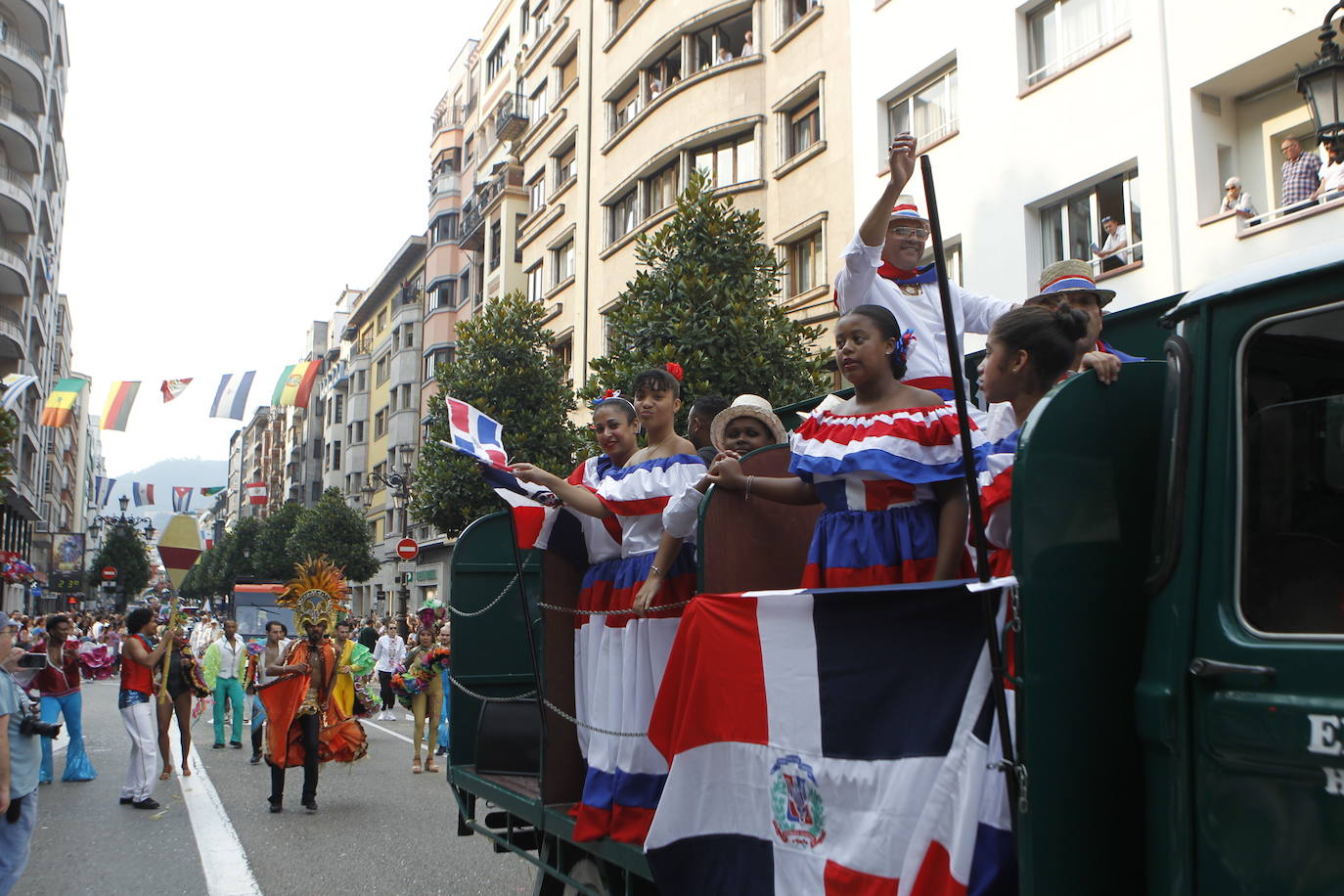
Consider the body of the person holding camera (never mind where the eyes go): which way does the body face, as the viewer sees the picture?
to the viewer's right

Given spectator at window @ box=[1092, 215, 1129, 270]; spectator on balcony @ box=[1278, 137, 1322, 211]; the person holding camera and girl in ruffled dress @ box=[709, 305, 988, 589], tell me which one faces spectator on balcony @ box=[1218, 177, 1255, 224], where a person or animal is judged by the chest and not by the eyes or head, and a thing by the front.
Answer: the person holding camera

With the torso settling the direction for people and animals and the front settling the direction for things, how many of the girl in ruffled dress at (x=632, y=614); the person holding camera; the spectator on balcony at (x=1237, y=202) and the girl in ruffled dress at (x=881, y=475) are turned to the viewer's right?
1

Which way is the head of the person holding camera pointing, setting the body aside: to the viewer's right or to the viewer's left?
to the viewer's right

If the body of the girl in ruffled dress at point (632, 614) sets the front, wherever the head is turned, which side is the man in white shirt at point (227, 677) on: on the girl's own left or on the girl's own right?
on the girl's own right

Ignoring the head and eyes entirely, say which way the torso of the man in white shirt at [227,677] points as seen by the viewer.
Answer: toward the camera

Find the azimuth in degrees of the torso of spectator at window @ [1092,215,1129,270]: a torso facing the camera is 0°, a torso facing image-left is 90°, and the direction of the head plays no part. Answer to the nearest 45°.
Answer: approximately 45°

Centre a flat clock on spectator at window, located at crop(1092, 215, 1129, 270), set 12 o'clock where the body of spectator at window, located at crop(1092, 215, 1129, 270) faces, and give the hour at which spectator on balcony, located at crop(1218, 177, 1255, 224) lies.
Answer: spectator on balcony, located at crop(1218, 177, 1255, 224) is roughly at 9 o'clock from spectator at window, located at crop(1092, 215, 1129, 270).

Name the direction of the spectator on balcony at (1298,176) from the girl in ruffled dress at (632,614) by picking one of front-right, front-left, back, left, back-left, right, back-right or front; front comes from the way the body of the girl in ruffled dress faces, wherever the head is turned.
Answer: back

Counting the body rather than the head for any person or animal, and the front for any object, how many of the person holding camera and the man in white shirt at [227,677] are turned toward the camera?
1

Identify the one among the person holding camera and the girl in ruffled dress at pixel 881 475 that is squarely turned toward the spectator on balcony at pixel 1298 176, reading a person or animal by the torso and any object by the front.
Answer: the person holding camera

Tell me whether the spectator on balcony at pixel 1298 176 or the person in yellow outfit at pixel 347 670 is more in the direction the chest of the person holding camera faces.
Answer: the spectator on balcony

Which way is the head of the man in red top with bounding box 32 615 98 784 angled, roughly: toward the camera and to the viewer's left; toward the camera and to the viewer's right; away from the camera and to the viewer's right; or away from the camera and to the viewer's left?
toward the camera and to the viewer's right

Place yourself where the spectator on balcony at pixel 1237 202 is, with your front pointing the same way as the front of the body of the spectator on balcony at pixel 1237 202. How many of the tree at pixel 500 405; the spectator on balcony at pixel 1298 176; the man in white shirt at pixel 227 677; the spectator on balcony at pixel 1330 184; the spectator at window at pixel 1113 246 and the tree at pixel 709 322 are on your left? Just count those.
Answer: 2

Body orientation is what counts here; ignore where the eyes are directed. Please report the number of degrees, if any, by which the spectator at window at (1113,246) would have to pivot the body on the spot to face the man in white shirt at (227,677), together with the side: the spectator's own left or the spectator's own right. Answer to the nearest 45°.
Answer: approximately 45° to the spectator's own right

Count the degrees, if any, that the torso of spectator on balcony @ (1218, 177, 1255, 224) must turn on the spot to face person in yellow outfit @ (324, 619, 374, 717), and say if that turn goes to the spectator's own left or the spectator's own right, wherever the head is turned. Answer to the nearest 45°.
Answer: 0° — they already face them
